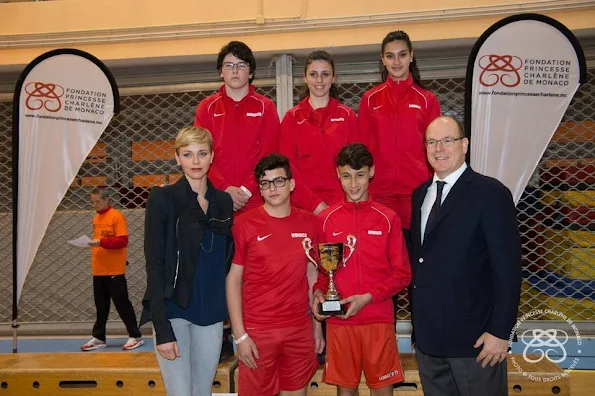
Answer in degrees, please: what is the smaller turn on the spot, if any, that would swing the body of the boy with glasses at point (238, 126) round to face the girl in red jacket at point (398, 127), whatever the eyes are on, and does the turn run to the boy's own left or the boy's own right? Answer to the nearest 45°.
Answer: approximately 90° to the boy's own left

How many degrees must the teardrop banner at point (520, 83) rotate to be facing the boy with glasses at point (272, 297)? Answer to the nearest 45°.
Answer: approximately 45° to its right

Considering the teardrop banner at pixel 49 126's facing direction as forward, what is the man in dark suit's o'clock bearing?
The man in dark suit is roughly at 11 o'clock from the teardrop banner.

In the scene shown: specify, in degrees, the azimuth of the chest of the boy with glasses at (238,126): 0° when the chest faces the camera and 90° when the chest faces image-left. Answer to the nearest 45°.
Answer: approximately 0°

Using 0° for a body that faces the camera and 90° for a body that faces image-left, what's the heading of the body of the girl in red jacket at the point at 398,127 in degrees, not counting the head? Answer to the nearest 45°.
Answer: approximately 0°
